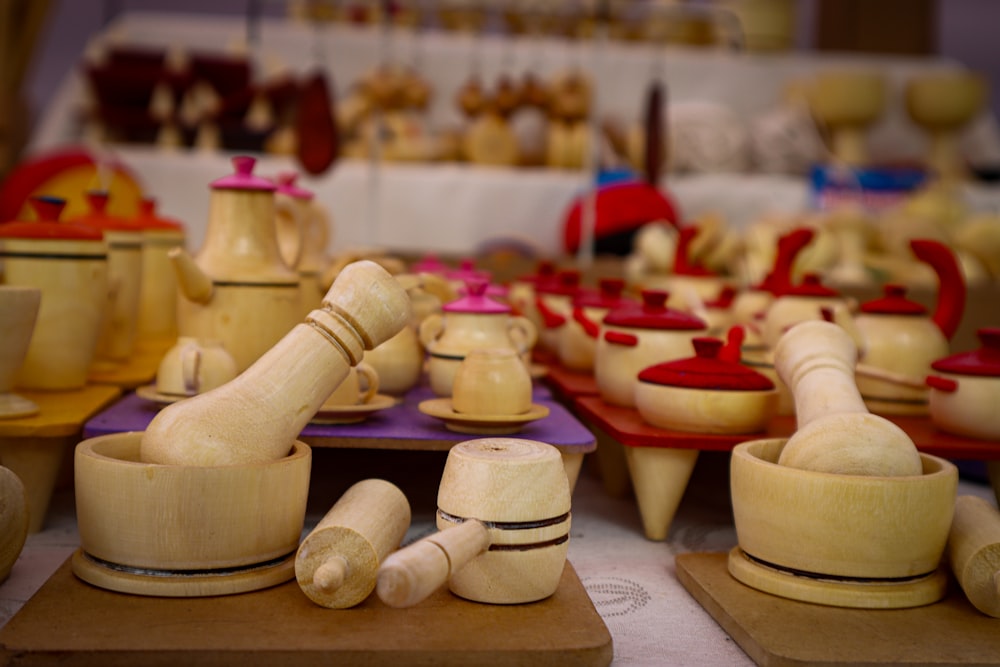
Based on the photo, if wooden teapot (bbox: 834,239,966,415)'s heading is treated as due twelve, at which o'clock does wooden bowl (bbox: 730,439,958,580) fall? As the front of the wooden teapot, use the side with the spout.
The wooden bowl is roughly at 9 o'clock from the wooden teapot.

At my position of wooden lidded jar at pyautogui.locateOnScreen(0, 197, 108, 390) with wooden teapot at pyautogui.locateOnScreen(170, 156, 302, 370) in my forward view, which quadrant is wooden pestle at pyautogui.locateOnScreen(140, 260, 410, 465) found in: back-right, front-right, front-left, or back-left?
front-right

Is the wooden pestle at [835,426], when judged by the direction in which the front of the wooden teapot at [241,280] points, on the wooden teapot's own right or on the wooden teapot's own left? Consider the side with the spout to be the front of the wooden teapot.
on the wooden teapot's own left

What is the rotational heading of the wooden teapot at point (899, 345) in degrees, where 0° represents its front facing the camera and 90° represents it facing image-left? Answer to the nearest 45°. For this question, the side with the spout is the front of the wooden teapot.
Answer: approximately 90°

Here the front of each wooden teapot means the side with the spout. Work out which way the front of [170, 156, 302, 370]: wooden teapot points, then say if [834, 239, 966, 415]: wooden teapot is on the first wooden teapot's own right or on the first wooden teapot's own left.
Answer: on the first wooden teapot's own left

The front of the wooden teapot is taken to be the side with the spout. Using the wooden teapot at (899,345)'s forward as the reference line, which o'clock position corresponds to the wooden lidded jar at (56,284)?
The wooden lidded jar is roughly at 11 o'clock from the wooden teapot.

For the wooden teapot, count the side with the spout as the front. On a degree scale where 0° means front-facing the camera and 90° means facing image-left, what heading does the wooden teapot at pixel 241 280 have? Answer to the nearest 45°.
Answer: approximately 45°
